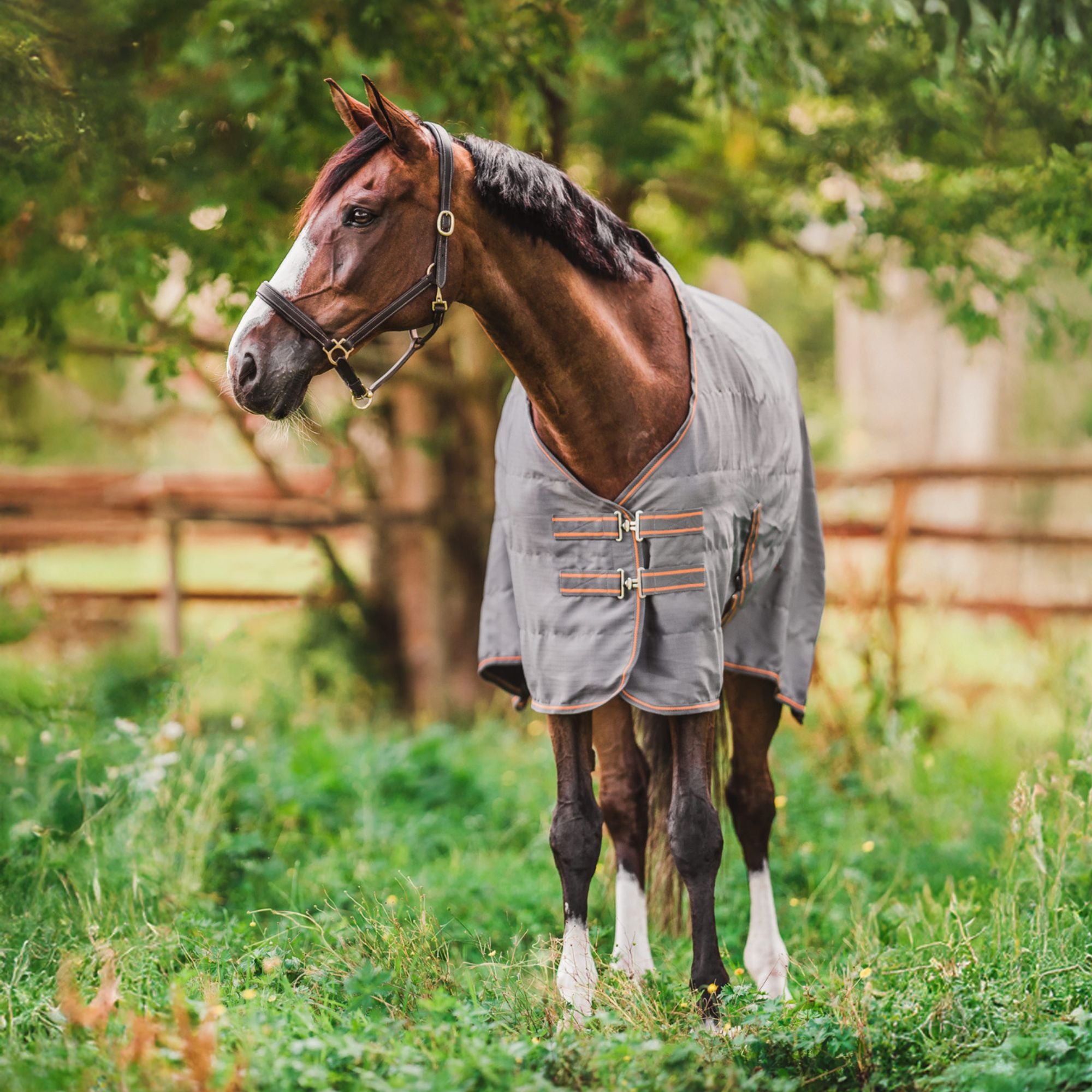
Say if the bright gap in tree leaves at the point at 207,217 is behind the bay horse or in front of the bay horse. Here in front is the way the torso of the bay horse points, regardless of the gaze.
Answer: behind

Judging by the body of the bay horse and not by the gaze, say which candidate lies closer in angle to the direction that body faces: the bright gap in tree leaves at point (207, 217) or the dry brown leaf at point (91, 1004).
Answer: the dry brown leaf

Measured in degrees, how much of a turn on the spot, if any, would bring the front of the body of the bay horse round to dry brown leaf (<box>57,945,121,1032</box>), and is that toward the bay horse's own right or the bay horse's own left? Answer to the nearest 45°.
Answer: approximately 45° to the bay horse's own right

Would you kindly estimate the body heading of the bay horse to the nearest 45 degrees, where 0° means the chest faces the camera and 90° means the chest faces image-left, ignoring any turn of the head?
approximately 0°
